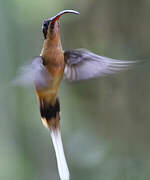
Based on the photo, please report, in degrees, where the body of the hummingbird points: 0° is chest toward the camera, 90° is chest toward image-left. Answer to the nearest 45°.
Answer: approximately 315°
